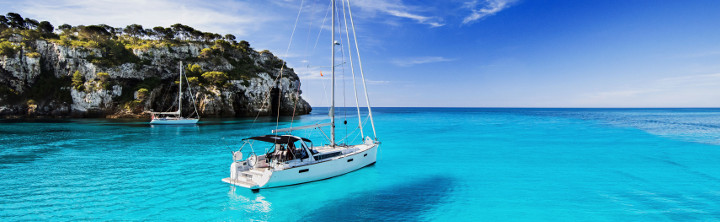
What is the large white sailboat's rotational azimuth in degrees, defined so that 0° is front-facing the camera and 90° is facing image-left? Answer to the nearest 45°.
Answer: approximately 225°
